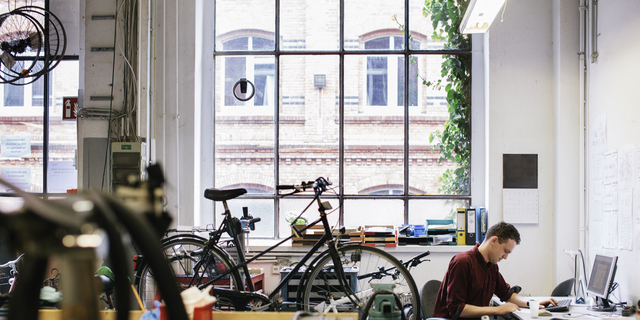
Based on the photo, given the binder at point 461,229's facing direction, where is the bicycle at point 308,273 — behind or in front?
in front

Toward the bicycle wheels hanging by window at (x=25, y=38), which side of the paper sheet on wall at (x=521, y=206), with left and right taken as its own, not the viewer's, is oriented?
right

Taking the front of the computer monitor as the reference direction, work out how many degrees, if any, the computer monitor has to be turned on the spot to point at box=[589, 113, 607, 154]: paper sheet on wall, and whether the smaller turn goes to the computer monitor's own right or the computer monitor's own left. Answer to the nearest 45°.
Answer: approximately 135° to the computer monitor's own right

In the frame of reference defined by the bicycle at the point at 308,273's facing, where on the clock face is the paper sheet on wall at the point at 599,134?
The paper sheet on wall is roughly at 12 o'clock from the bicycle.

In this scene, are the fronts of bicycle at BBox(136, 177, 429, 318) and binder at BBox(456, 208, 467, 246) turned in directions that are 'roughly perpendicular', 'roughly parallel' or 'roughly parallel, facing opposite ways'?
roughly perpendicular

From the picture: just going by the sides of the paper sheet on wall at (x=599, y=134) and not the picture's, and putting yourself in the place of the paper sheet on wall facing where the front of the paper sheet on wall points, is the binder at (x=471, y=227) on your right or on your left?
on your right

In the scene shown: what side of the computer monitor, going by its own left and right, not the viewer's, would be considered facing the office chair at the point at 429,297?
front

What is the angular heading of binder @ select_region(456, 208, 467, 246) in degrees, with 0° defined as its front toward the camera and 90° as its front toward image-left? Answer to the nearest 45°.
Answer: approximately 0°
